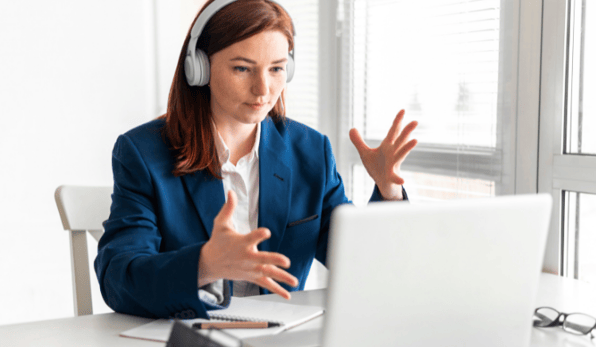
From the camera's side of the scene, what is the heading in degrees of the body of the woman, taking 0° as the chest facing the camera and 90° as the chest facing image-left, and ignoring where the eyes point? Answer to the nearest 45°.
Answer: approximately 315°

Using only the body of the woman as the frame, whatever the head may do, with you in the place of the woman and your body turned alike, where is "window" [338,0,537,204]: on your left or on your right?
on your left

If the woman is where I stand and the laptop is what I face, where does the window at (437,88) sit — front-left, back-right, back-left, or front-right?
back-left

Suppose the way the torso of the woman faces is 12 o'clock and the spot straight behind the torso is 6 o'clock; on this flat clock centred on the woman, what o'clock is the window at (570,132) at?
The window is roughly at 10 o'clock from the woman.

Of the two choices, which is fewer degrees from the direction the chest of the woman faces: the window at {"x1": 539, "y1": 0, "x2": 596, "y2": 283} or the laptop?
the laptop
